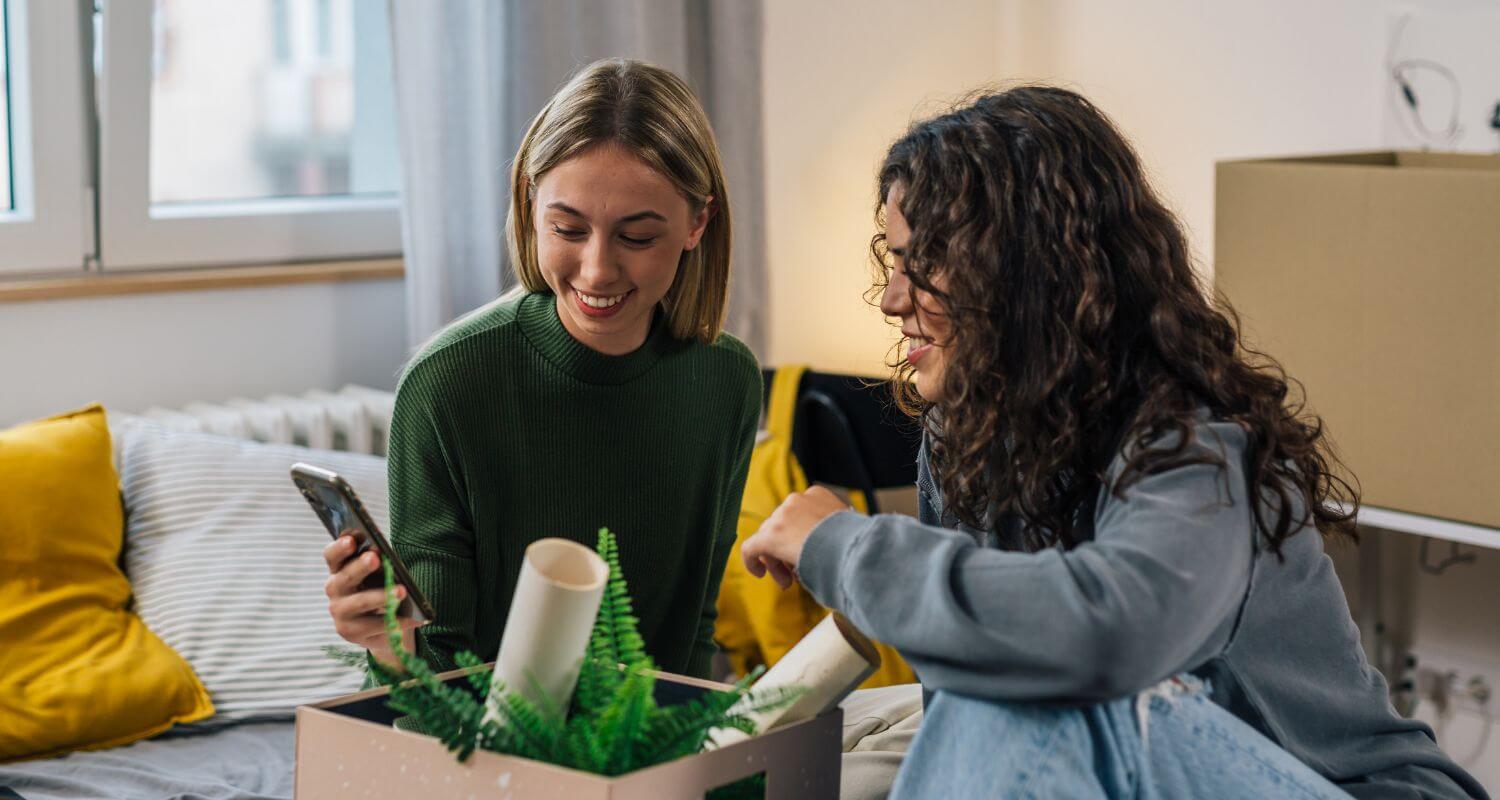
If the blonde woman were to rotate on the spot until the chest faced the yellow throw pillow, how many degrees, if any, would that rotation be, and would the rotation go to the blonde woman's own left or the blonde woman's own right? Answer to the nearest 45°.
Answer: approximately 135° to the blonde woman's own right

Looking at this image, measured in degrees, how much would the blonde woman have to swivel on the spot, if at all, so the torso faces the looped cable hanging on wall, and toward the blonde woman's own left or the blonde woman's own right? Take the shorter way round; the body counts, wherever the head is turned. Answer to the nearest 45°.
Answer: approximately 135° to the blonde woman's own left

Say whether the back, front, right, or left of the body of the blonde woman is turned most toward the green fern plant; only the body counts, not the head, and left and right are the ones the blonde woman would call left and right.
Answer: front

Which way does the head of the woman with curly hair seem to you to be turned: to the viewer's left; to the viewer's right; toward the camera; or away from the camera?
to the viewer's left

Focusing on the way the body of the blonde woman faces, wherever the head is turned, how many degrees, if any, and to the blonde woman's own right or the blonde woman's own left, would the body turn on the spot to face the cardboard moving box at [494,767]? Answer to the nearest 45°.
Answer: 0° — they already face it

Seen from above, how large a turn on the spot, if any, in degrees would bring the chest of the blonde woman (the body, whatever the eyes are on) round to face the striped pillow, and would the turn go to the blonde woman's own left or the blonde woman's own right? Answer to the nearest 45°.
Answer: approximately 135° to the blonde woman's own right

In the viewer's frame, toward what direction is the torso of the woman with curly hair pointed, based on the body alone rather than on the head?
to the viewer's left

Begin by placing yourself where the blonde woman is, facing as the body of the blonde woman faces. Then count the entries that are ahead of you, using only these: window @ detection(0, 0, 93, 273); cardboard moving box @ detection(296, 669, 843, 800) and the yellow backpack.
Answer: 1

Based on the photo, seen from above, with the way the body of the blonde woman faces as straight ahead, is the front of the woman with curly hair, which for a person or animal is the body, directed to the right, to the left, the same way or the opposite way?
to the right
